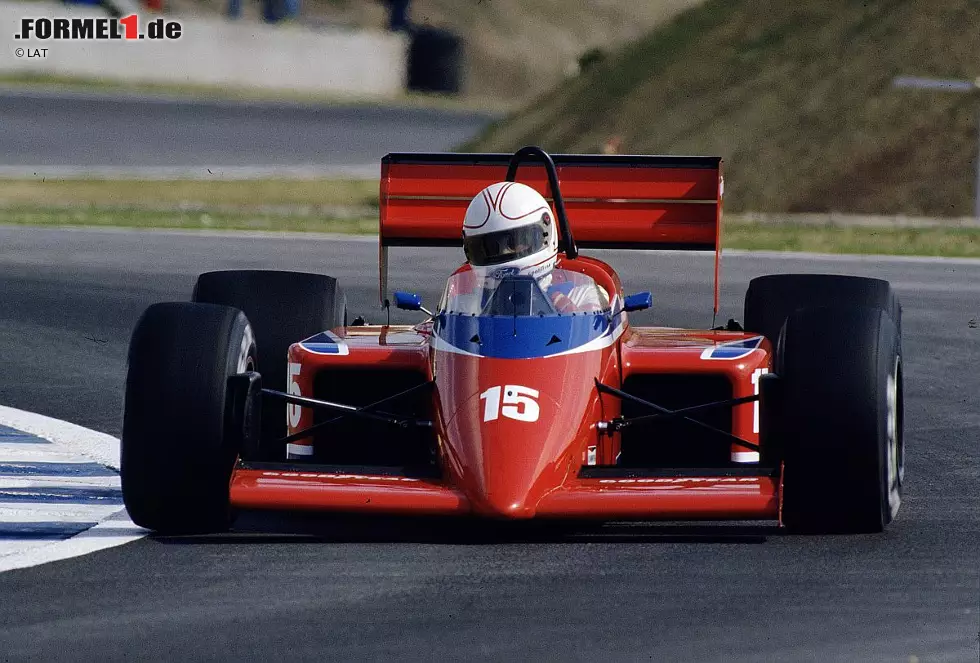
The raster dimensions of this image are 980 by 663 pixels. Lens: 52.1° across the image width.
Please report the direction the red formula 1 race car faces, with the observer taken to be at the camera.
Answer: facing the viewer

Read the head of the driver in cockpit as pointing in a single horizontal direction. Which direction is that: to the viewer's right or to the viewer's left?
to the viewer's left
